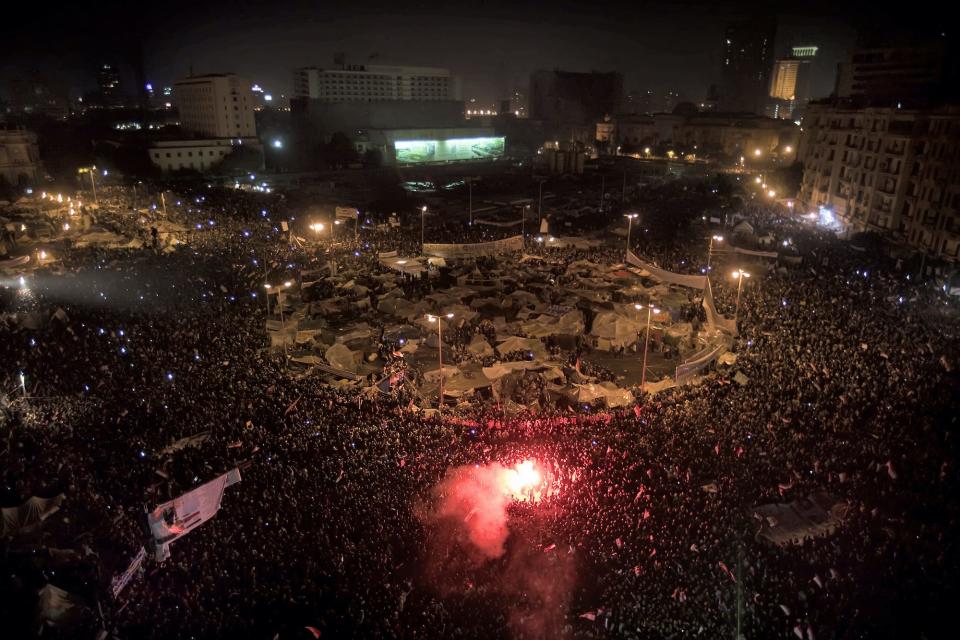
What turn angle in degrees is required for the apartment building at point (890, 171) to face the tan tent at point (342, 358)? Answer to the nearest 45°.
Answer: approximately 45° to its left

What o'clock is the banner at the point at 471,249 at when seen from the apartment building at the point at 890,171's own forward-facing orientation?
The banner is roughly at 12 o'clock from the apartment building.

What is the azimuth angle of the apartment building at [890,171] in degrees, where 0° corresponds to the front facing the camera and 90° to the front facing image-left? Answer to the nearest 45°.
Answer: approximately 45°

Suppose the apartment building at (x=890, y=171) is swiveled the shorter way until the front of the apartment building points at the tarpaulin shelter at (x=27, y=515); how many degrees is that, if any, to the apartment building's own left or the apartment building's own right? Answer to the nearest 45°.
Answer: approximately 45° to the apartment building's own left

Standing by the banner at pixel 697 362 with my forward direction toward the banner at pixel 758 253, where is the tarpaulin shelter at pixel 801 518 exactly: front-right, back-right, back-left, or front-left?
back-right

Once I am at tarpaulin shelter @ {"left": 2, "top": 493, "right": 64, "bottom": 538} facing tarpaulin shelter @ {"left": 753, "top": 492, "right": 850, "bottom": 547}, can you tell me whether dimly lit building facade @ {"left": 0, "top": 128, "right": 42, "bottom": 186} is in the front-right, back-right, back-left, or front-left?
back-left

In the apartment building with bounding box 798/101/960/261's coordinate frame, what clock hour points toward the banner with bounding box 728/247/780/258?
The banner is roughly at 11 o'clock from the apartment building.

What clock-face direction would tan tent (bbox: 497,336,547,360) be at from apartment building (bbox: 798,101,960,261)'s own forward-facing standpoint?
The tan tent is roughly at 11 o'clock from the apartment building.

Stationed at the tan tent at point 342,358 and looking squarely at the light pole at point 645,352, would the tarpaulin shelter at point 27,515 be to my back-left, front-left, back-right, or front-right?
back-right

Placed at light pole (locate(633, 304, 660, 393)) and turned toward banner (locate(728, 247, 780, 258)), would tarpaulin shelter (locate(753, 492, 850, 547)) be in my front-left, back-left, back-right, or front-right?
back-right

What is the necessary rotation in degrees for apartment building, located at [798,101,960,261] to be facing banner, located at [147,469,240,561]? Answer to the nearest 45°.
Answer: approximately 45° to its left

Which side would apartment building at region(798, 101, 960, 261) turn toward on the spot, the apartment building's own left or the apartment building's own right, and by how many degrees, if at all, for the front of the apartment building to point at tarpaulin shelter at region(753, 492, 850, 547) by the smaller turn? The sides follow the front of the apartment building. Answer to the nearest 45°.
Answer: approximately 45° to the apartment building's own left
